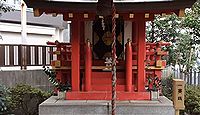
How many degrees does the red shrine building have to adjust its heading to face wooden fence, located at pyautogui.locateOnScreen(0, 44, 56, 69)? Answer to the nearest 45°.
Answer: approximately 135° to its right

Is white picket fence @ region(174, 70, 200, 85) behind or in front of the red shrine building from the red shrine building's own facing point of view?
behind

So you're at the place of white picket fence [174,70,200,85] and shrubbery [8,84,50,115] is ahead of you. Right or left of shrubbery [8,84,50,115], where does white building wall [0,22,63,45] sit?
right

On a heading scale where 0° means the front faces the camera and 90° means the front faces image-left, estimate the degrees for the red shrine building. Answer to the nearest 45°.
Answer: approximately 0°

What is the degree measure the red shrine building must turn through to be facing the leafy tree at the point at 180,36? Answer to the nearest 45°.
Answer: approximately 135° to its left
